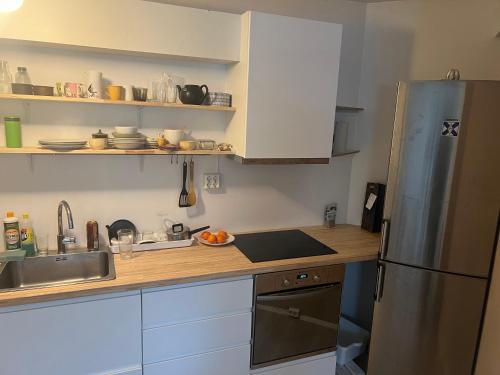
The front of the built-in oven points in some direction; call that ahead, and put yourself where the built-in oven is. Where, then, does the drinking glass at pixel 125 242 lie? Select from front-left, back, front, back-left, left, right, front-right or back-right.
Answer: back-right

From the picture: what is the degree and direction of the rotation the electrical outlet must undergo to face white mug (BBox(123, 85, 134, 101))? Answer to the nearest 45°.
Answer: approximately 45° to its right

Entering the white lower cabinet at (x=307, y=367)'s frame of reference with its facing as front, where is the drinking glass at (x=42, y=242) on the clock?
The drinking glass is roughly at 4 o'clock from the white lower cabinet.

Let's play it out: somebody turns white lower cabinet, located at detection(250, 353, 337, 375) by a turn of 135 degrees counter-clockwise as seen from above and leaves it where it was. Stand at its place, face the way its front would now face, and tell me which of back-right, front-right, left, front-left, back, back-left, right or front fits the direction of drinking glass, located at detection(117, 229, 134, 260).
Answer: left

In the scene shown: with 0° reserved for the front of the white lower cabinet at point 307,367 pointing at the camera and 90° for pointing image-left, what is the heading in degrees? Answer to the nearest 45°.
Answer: approximately 315°
